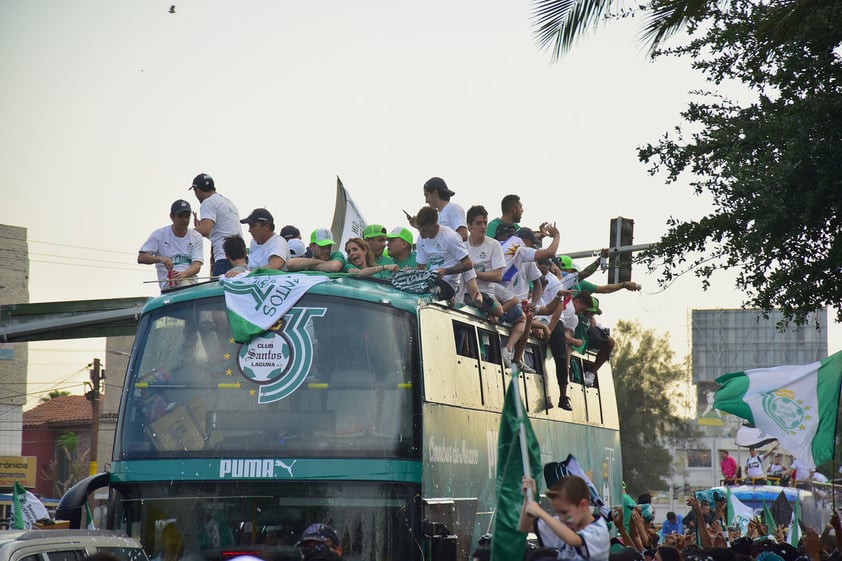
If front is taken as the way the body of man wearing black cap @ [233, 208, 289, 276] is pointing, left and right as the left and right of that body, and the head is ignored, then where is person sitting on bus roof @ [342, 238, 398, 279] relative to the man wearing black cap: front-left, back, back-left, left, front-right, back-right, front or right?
back-left

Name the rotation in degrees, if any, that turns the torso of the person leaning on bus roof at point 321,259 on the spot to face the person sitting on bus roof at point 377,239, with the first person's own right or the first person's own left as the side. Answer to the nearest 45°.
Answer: approximately 135° to the first person's own left

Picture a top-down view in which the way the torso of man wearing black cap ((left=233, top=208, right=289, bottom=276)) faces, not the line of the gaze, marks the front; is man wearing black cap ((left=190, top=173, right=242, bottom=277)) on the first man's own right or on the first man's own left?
on the first man's own right

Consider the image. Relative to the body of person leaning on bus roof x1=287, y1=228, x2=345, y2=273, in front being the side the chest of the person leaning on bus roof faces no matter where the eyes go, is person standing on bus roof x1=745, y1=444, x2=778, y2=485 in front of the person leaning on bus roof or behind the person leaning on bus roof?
behind

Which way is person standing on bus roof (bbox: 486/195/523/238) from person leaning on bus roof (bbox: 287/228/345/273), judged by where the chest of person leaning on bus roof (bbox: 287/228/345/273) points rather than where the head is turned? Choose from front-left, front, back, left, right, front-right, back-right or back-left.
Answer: left

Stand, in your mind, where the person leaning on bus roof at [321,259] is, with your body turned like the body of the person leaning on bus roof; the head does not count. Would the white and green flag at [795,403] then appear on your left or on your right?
on your left

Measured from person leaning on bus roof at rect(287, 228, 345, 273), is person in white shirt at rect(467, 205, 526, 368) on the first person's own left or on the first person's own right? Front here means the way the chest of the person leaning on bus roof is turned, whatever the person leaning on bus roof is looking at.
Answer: on the first person's own left

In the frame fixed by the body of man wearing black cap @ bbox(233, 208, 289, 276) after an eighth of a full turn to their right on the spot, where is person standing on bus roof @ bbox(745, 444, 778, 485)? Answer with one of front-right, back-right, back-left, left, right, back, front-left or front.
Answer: back-right

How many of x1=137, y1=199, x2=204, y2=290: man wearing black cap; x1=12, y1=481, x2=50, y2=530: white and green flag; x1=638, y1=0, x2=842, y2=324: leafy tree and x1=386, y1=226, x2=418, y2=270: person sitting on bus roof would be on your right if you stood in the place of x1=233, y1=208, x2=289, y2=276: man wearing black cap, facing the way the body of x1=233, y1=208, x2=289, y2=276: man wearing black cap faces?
2
